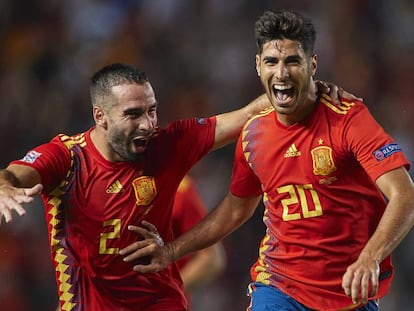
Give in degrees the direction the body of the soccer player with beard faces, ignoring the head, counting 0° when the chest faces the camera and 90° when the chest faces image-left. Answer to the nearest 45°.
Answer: approximately 315°

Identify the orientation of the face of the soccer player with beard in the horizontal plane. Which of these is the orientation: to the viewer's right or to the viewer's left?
to the viewer's right
